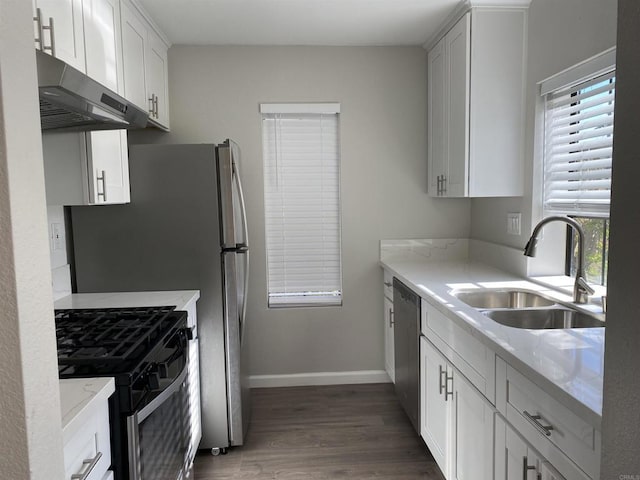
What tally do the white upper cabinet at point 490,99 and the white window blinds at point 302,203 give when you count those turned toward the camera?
1

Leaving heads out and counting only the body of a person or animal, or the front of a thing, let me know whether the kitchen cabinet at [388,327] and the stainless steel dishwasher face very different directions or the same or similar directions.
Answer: same or similar directions

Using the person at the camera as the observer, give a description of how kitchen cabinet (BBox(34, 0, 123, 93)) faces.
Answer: facing the viewer and to the right of the viewer

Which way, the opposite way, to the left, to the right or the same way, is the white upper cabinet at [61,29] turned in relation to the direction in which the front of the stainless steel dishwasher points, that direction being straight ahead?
the opposite way

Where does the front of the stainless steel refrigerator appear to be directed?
to the viewer's right

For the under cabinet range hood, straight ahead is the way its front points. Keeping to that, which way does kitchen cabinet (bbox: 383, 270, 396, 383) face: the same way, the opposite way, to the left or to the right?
the opposite way

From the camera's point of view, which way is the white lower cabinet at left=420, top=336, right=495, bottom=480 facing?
to the viewer's left

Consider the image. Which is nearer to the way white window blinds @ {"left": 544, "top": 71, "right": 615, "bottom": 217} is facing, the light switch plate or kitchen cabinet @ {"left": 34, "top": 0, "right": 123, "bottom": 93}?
the kitchen cabinet

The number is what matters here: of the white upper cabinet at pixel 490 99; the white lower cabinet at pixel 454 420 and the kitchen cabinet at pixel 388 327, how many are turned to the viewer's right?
0

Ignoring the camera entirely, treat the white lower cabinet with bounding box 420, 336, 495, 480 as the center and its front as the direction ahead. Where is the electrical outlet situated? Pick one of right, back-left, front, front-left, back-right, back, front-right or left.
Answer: front

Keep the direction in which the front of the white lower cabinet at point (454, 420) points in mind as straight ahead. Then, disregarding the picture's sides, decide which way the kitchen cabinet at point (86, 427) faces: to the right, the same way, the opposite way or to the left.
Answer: the opposite way

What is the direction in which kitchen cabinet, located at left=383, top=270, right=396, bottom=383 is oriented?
to the viewer's left

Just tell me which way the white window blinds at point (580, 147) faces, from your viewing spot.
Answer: facing the viewer and to the left of the viewer

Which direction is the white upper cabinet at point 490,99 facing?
to the viewer's left

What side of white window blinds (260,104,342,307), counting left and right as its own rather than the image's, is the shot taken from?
front

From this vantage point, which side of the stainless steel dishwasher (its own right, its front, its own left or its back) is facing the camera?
left

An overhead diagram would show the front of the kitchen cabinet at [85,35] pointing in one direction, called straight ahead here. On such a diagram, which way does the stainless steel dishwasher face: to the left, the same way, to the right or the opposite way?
the opposite way
